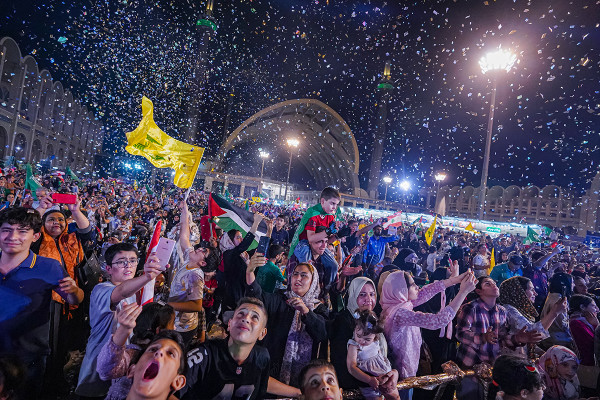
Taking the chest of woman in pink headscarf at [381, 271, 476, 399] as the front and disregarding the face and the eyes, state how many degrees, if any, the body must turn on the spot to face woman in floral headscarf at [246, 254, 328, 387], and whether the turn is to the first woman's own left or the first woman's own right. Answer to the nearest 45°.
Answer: approximately 135° to the first woman's own right

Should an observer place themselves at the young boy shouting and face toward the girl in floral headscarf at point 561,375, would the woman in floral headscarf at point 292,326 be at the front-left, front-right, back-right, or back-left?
front-left

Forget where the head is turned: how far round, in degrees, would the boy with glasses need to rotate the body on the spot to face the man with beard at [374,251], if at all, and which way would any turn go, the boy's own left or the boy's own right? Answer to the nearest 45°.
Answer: approximately 90° to the boy's own left

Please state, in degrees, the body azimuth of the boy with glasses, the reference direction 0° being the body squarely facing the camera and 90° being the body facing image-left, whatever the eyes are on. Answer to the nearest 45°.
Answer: approximately 315°

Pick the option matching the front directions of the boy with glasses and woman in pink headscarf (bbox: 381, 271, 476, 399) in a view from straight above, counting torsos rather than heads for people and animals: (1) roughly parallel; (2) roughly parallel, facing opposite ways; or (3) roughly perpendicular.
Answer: roughly parallel

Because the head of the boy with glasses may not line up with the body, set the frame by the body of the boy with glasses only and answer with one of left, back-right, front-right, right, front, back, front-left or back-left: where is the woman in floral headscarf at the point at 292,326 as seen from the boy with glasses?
front-left

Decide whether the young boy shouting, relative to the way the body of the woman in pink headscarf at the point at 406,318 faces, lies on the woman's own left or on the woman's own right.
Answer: on the woman's own right

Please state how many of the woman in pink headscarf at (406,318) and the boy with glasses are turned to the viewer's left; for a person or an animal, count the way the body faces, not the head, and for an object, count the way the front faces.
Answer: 0

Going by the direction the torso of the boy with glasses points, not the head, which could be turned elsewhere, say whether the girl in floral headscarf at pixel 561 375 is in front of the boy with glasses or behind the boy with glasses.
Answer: in front

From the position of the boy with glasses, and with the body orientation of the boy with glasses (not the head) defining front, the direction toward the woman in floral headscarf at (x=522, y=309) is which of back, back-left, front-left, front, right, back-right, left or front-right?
front-left
